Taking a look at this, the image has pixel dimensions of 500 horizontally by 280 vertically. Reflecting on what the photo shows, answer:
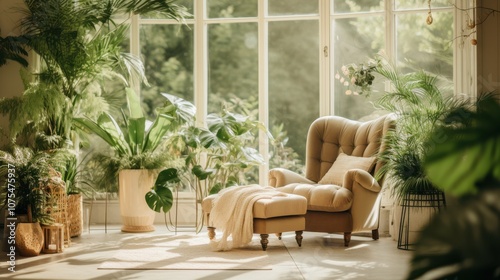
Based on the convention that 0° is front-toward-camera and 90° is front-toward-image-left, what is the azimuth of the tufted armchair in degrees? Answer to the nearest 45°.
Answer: approximately 45°

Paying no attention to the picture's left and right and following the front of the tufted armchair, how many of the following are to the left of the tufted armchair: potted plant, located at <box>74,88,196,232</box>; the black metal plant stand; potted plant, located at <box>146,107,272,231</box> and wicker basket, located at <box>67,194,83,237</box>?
1

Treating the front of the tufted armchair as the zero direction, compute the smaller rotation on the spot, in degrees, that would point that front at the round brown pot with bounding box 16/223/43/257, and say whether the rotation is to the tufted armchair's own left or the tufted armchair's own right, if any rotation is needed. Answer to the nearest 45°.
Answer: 0° — it already faces it

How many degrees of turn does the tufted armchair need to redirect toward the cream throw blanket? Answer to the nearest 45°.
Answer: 0° — it already faces it

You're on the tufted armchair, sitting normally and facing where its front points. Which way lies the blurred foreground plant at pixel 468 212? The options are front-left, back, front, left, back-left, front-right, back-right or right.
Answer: front-left

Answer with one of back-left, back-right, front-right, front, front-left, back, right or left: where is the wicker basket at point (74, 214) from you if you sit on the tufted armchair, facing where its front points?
front-right

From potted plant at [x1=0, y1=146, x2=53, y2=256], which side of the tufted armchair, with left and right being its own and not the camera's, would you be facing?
front

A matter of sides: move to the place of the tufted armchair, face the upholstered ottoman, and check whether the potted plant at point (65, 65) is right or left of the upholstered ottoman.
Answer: right

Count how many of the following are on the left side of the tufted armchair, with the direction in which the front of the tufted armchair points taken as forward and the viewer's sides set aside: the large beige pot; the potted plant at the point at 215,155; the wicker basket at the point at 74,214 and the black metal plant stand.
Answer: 1

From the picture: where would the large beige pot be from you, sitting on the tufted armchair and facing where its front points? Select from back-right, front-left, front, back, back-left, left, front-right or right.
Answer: front-right

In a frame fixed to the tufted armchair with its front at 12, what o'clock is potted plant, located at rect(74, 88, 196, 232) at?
The potted plant is roughly at 2 o'clock from the tufted armchair.

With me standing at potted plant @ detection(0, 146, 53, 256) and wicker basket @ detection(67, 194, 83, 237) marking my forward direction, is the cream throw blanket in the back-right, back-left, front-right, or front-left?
front-right

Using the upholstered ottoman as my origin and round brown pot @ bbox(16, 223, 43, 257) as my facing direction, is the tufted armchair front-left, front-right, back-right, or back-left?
back-right

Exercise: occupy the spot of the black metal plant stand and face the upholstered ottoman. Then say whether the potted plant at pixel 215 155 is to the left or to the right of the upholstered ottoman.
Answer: right
